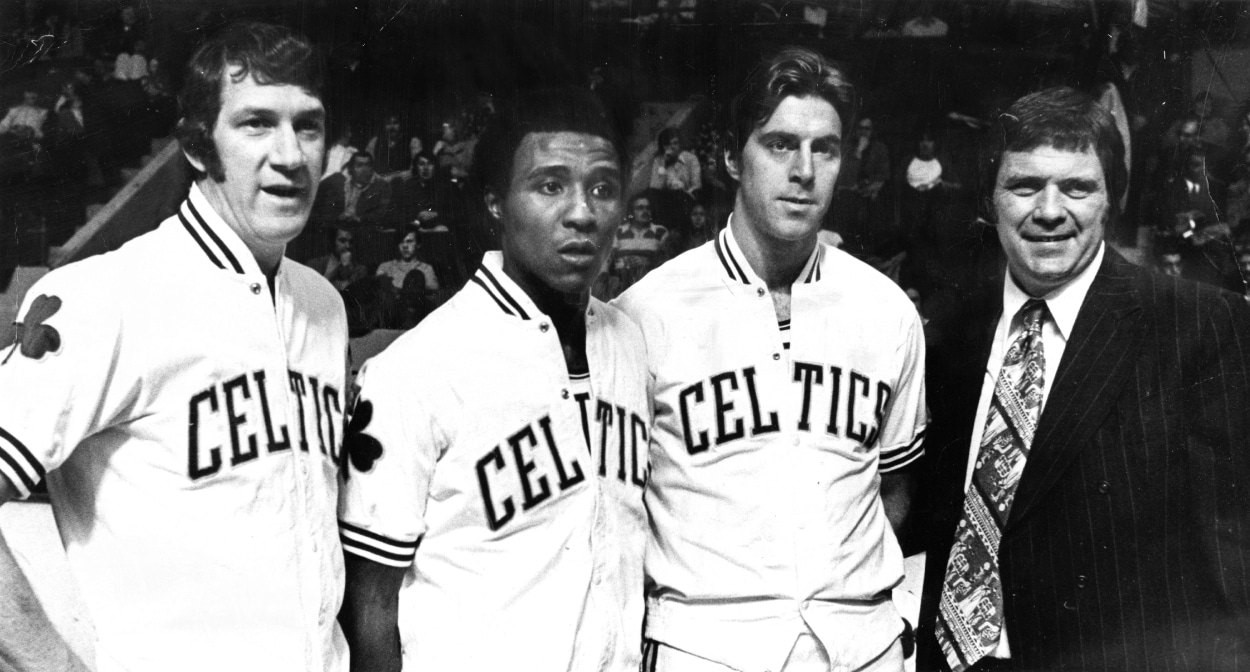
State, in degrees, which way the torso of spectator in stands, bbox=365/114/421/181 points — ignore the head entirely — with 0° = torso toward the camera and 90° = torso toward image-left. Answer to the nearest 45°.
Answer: approximately 0°

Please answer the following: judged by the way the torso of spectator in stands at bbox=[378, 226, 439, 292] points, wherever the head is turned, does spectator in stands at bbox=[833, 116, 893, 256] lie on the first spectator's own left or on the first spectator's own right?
on the first spectator's own left

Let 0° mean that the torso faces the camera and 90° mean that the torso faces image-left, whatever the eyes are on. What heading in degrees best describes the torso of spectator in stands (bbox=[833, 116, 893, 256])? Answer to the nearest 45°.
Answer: approximately 0°

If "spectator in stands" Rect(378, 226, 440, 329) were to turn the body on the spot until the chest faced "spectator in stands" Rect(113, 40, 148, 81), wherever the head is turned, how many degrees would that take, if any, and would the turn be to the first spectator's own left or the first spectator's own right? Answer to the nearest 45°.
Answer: approximately 90° to the first spectator's own right

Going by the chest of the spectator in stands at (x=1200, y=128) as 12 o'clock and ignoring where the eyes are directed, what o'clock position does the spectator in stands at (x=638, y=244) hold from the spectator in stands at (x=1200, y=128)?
the spectator in stands at (x=638, y=244) is roughly at 2 o'clock from the spectator in stands at (x=1200, y=128).

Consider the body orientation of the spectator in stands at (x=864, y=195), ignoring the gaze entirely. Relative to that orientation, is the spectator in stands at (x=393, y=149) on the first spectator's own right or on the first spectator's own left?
on the first spectator's own right

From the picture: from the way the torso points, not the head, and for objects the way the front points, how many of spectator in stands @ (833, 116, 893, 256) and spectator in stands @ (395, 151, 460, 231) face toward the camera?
2

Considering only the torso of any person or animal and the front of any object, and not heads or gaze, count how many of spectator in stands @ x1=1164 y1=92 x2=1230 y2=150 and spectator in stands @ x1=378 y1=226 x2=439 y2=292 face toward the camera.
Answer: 2
